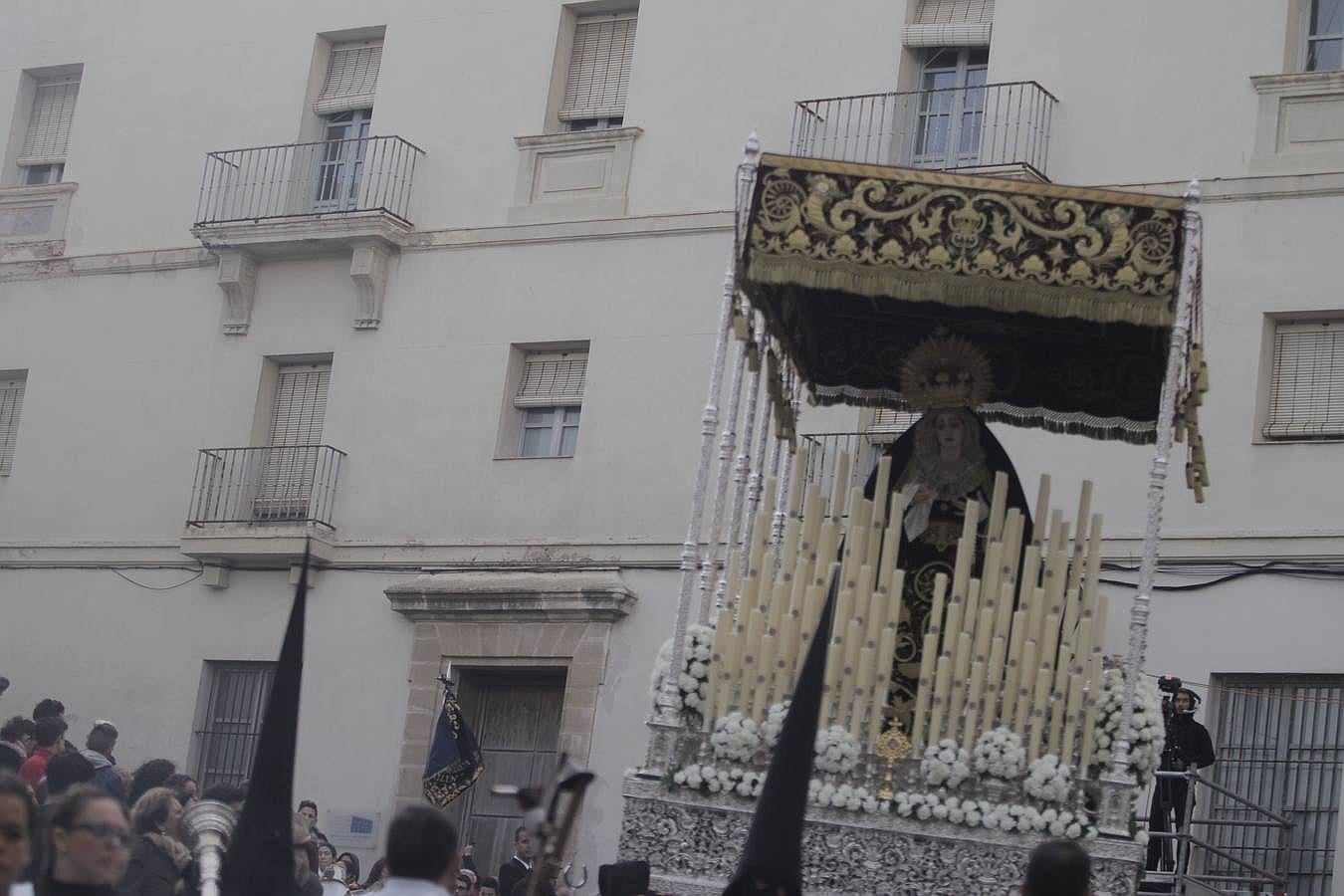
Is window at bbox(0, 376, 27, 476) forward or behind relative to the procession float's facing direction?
behind

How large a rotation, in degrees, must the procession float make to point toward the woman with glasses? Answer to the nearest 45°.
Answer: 0° — it already faces them

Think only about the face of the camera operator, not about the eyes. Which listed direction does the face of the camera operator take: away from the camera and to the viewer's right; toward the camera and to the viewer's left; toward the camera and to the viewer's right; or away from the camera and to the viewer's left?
toward the camera and to the viewer's left

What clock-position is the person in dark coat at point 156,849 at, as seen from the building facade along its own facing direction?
The person in dark coat is roughly at 12 o'clock from the building facade.

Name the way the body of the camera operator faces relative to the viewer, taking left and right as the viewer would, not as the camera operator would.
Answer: facing the viewer and to the left of the viewer

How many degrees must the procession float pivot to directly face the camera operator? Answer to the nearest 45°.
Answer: approximately 135° to its left

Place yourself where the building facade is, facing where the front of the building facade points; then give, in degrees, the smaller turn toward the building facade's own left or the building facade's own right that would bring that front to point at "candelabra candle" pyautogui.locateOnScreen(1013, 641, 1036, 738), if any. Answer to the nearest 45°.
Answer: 0° — it already faces it

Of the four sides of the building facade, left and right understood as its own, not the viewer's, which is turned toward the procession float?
front

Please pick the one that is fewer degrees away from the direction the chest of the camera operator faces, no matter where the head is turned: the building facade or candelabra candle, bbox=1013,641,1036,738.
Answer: the candelabra candle

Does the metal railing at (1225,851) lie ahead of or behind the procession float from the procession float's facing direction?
behind

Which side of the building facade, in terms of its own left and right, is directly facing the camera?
front

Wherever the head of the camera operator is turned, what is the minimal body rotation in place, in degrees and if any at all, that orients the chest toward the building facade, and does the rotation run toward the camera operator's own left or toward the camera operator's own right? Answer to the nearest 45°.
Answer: approximately 90° to the camera operator's own right

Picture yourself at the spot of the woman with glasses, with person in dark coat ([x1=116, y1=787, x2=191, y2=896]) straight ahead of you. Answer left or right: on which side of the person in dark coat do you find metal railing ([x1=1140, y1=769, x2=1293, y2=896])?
right

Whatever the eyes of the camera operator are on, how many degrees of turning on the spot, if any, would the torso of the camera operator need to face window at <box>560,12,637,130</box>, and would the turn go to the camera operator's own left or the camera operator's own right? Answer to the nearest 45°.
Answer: approximately 90° to the camera operator's own right
